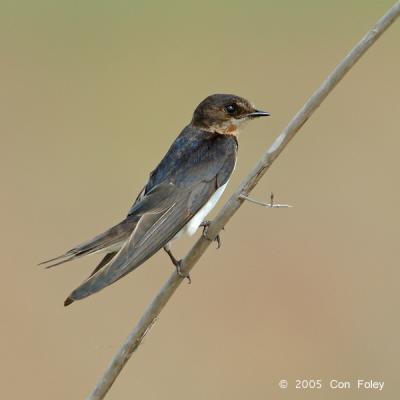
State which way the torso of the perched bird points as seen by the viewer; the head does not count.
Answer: to the viewer's right
